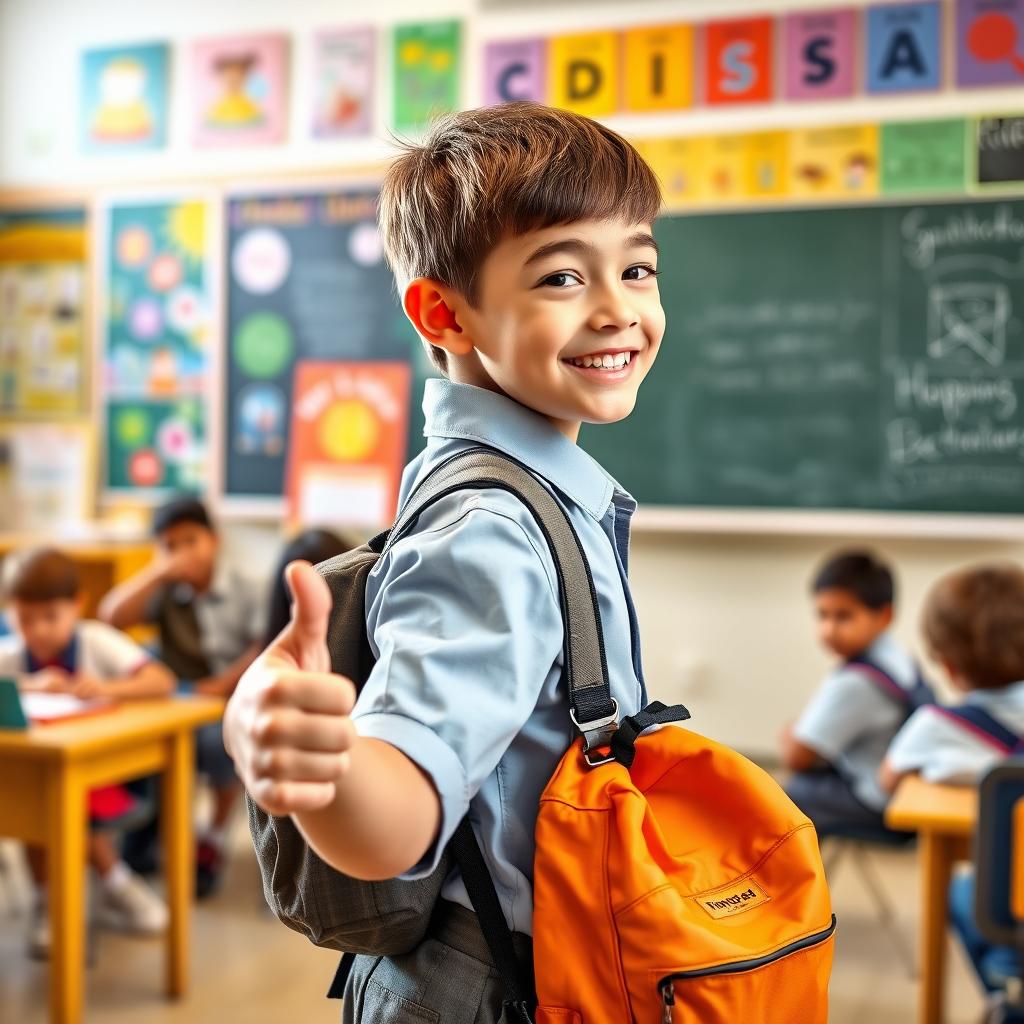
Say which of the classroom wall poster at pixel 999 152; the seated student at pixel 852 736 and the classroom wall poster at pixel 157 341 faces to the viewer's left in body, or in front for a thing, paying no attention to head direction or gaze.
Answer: the seated student

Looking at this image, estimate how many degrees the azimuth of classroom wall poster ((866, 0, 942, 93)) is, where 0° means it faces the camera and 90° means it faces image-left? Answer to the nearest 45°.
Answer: approximately 0°

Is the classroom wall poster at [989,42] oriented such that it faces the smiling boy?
yes

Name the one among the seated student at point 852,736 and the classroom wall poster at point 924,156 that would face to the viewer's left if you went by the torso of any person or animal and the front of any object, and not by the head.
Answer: the seated student

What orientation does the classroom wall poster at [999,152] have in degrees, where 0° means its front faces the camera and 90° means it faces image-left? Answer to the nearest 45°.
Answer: approximately 0°
